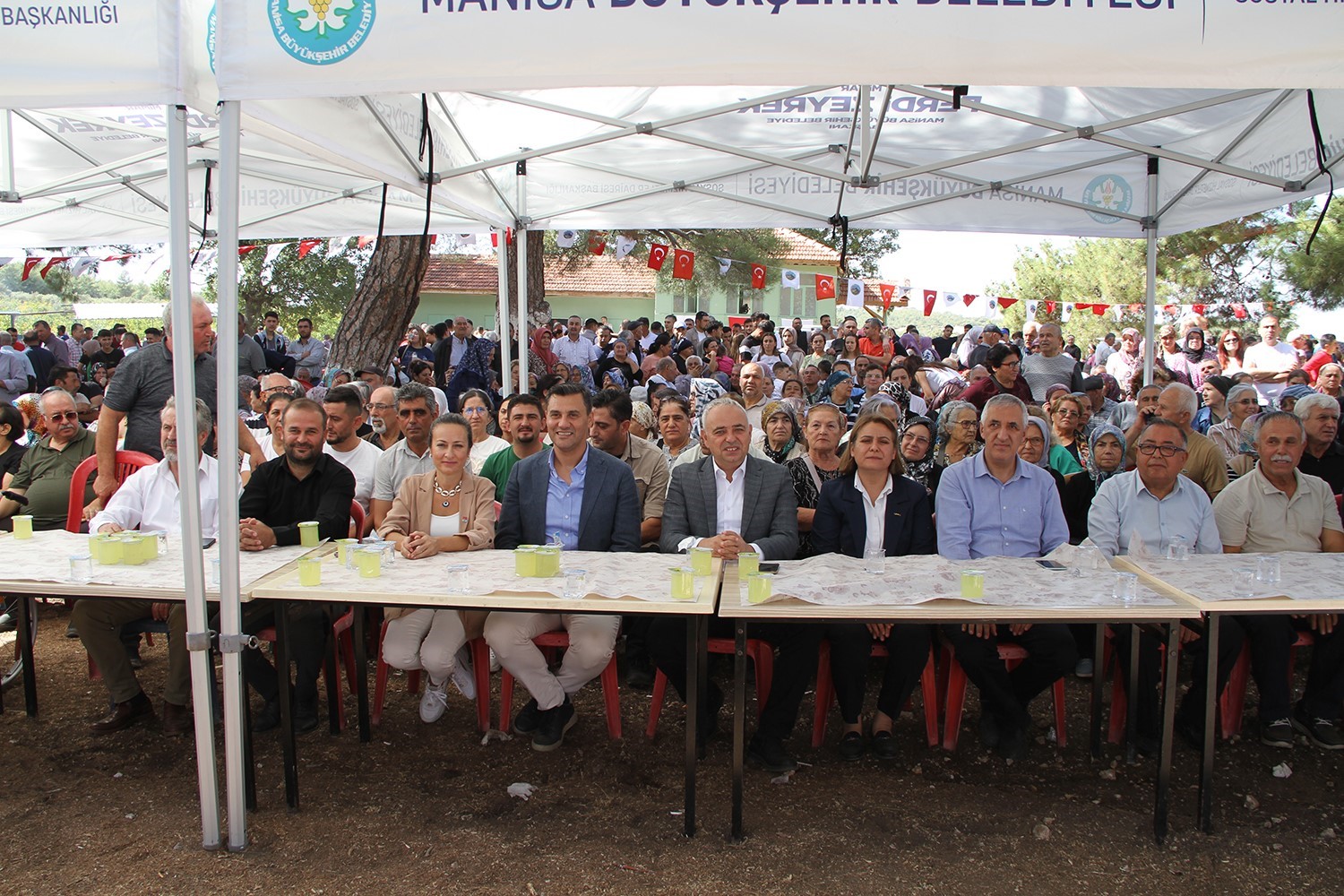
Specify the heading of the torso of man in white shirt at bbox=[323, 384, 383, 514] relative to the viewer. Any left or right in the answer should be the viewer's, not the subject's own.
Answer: facing the viewer and to the left of the viewer

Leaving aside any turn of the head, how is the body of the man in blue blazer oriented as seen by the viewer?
toward the camera

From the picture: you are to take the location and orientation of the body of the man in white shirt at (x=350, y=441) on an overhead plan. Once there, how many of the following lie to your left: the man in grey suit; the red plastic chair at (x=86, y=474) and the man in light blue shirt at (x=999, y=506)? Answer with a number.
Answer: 2

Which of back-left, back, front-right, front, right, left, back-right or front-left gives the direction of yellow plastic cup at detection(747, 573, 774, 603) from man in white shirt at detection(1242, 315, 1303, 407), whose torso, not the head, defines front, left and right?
front

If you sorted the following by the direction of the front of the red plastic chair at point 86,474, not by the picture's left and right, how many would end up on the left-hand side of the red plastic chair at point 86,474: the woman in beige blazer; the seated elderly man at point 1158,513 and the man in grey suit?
3

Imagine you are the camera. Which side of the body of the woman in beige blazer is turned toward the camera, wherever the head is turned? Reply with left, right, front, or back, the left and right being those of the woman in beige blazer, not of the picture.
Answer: front

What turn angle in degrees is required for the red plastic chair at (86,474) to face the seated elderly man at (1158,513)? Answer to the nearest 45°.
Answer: approximately 90° to its left

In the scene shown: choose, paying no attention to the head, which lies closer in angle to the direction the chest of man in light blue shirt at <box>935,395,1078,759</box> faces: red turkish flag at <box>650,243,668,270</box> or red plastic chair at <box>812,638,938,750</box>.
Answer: the red plastic chair

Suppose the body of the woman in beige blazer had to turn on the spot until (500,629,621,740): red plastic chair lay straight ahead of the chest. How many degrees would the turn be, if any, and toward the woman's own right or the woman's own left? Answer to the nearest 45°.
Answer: approximately 45° to the woman's own left

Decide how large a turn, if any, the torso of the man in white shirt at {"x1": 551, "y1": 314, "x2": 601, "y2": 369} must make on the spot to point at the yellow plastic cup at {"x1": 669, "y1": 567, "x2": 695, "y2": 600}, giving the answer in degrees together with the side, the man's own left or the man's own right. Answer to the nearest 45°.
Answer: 0° — they already face it

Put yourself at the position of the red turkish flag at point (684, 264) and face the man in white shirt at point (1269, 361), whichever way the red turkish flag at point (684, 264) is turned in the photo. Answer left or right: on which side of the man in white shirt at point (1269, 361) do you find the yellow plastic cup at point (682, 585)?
right
